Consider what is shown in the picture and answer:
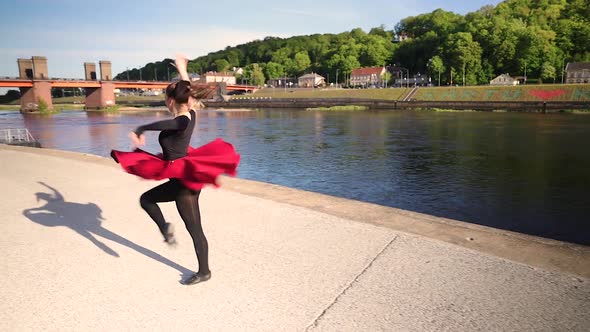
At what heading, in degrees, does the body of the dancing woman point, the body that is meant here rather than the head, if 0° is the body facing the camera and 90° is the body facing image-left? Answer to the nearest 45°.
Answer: approximately 90°

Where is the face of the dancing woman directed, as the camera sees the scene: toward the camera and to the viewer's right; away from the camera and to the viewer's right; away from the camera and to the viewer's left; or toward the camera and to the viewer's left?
away from the camera and to the viewer's left
